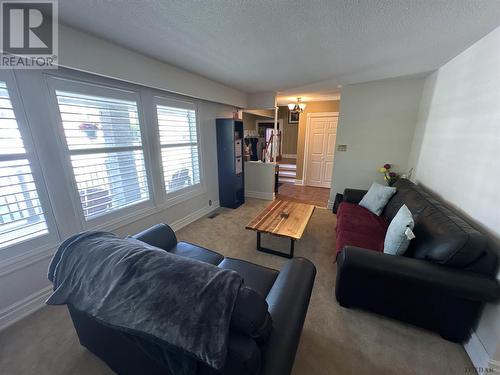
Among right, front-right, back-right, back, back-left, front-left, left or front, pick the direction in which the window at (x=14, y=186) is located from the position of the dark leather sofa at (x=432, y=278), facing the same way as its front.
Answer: front-left

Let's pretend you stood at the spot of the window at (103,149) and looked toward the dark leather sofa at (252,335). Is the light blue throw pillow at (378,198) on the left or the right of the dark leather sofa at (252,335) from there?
left

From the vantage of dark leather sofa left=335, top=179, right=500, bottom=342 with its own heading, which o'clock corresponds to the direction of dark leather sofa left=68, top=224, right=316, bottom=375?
dark leather sofa left=68, top=224, right=316, bottom=375 is roughly at 10 o'clock from dark leather sofa left=335, top=179, right=500, bottom=342.

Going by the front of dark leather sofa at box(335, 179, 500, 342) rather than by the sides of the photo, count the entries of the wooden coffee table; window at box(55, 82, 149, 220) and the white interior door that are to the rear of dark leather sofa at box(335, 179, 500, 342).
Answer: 0

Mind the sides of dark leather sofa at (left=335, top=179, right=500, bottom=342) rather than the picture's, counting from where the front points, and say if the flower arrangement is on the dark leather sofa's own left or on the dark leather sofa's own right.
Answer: on the dark leather sofa's own right

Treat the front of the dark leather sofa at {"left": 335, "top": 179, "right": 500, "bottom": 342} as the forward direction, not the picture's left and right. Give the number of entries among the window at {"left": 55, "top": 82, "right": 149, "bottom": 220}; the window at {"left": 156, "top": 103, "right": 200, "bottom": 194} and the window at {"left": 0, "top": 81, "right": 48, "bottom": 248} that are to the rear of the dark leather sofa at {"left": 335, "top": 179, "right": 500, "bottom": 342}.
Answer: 0

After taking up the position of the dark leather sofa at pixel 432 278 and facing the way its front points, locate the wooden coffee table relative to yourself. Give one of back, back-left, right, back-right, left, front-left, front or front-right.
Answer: front

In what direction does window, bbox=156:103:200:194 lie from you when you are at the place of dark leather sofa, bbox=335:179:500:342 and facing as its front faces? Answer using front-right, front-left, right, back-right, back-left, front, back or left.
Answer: front

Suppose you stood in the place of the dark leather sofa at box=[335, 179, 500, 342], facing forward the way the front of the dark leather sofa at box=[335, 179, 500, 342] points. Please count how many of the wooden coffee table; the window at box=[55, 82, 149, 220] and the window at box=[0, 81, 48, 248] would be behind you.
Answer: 0

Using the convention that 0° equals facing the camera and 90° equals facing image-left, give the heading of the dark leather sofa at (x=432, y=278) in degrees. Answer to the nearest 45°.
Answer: approximately 90°

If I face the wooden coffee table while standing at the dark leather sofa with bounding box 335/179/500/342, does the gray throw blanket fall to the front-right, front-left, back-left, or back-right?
front-left

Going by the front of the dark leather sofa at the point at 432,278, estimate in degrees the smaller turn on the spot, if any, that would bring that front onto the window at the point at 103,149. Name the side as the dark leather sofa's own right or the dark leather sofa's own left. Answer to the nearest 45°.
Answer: approximately 45° to the dark leather sofa's own left
